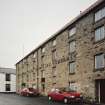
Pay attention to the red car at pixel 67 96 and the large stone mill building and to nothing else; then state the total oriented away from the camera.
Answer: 0

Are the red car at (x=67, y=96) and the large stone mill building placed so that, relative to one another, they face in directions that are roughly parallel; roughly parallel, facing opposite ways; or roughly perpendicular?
roughly perpendicular

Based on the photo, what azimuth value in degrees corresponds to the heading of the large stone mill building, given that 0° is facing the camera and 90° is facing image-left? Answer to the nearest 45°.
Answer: approximately 45°

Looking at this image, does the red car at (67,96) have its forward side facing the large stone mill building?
no
